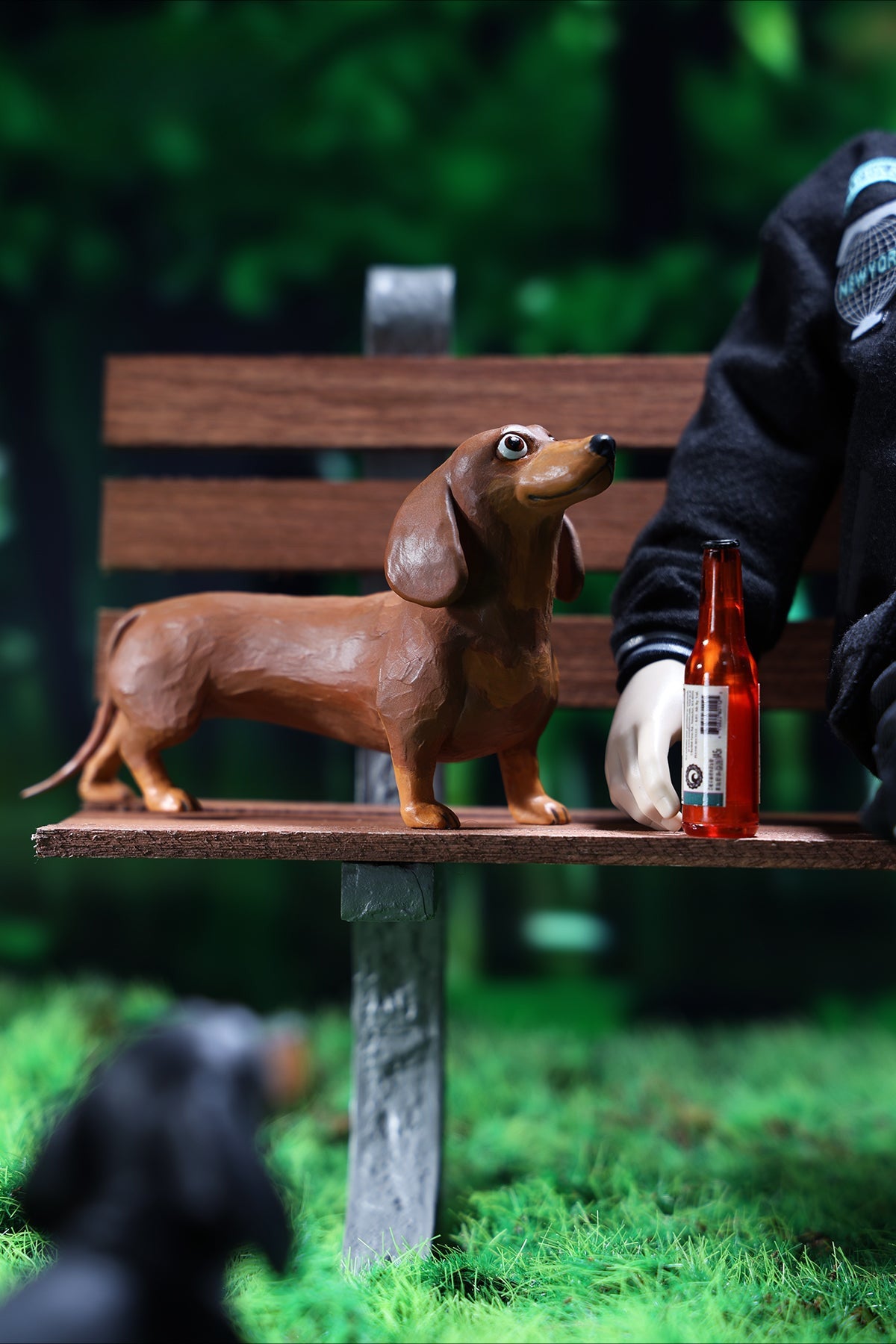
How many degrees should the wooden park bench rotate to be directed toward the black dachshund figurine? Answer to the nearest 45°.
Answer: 0° — it already faces it

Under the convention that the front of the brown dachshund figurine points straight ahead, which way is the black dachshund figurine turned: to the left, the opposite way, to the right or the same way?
to the left

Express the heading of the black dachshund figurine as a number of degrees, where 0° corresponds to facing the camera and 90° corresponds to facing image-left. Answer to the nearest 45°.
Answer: approximately 225°

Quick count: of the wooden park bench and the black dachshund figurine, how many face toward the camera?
1

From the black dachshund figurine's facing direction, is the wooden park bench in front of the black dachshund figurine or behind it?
in front

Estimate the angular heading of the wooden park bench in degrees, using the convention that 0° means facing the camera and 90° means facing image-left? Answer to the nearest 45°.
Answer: approximately 0°

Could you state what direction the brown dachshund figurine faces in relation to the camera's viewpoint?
facing the viewer and to the right of the viewer
